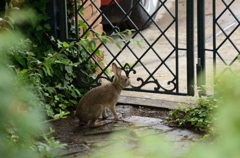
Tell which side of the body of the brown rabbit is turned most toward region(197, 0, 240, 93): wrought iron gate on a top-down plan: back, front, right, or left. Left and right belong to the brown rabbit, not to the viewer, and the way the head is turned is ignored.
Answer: front

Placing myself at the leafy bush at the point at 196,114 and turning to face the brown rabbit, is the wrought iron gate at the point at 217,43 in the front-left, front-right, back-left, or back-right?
back-right

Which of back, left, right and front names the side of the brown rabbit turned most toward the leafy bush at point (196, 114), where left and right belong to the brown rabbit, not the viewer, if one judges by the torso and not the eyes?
front

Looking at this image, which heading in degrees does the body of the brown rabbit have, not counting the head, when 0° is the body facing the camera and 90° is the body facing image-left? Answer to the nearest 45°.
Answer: approximately 270°
